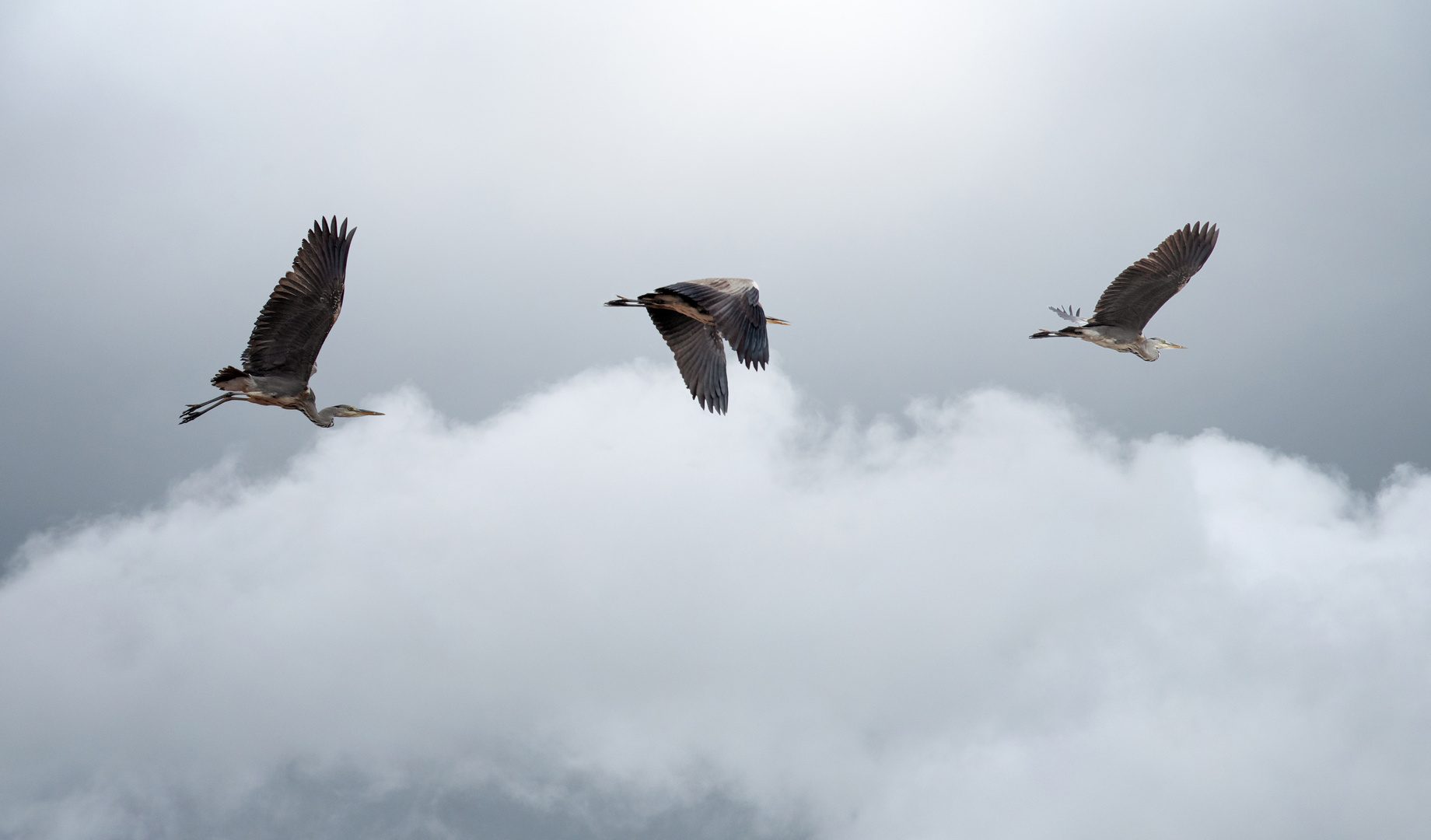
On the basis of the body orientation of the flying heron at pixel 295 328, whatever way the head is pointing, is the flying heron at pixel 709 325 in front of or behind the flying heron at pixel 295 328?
in front

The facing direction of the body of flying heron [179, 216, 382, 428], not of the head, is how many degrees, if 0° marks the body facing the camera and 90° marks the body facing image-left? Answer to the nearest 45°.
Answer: approximately 270°

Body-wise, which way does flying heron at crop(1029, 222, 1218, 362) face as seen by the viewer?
to the viewer's right

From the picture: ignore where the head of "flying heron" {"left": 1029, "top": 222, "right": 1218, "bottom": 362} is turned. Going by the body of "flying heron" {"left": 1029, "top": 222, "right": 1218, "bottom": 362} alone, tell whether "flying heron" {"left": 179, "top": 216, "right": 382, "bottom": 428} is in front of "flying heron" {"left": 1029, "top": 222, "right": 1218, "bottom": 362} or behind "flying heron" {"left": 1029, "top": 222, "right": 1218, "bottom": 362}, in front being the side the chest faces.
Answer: behind

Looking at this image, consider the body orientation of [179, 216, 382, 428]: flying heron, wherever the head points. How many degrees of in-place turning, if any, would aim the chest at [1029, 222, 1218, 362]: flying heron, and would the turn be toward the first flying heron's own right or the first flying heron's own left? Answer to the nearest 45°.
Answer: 0° — it already faces it

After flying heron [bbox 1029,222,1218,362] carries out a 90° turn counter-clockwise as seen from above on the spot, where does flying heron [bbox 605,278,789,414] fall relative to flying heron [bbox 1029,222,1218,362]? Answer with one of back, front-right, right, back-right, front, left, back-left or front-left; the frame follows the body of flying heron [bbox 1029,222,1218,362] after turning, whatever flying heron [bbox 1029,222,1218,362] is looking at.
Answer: back-left
